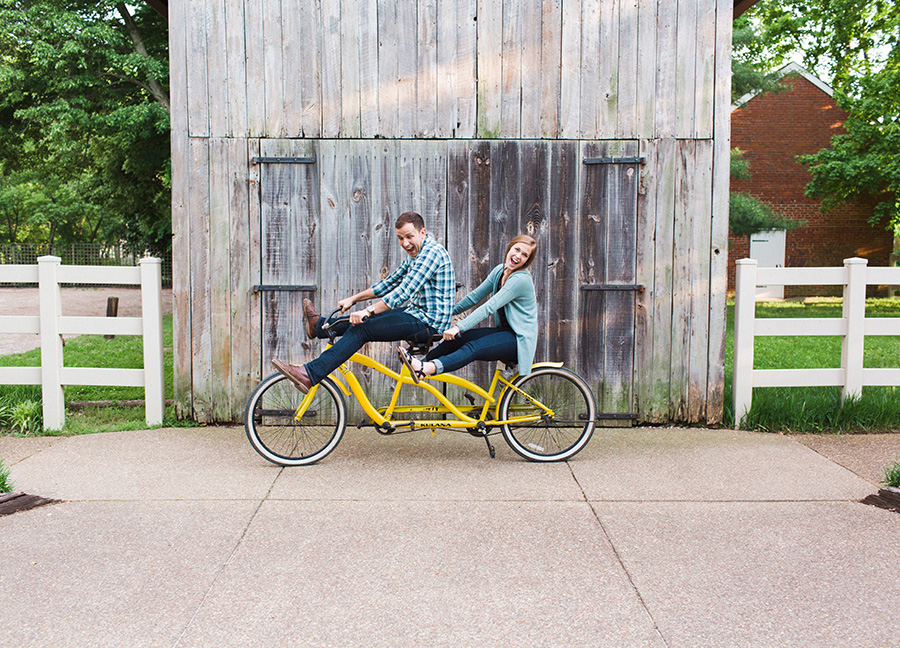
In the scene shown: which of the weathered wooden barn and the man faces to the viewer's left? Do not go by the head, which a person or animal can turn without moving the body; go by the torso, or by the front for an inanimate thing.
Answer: the man

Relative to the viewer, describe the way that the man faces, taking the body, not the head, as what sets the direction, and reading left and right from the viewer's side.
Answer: facing to the left of the viewer

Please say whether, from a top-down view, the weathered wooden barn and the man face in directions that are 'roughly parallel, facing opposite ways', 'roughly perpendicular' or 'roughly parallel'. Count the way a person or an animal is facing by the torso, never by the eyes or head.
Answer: roughly perpendicular

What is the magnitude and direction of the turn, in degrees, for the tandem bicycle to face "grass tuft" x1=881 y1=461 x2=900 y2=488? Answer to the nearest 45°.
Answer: approximately 180°

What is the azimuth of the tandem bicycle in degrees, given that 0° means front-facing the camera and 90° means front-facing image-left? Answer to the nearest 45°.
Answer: approximately 90°

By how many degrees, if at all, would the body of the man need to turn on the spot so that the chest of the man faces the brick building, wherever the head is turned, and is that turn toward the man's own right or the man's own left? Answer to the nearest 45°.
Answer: approximately 135° to the man's own right

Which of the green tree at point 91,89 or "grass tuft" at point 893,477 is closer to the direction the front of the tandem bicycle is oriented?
the green tree
